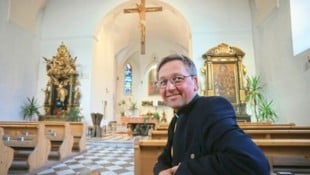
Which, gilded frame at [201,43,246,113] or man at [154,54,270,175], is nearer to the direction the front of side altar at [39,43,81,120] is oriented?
the man

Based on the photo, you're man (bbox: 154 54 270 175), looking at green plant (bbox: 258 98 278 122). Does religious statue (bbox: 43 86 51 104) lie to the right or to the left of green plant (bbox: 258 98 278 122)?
left

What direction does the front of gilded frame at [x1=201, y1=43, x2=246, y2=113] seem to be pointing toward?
toward the camera

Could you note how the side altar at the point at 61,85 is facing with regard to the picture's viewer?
facing the viewer

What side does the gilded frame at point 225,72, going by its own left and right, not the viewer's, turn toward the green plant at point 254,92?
left

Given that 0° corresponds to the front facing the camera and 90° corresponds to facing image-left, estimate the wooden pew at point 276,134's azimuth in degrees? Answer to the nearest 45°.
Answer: approximately 180°

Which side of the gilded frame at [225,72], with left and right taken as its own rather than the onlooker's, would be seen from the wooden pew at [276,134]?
front

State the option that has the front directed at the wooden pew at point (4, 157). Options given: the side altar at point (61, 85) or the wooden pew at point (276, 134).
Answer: the side altar

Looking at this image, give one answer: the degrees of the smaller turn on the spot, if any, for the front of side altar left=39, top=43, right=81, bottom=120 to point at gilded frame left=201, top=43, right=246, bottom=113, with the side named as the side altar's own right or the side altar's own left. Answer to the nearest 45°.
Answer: approximately 45° to the side altar's own left

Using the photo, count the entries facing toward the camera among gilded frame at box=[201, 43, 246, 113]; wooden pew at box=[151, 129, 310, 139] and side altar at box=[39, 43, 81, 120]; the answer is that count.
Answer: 2

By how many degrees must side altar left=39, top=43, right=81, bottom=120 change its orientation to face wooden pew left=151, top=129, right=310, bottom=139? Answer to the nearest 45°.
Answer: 0° — it already faces it

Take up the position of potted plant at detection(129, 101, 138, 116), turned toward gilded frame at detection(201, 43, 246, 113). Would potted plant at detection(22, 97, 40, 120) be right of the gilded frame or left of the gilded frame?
right
